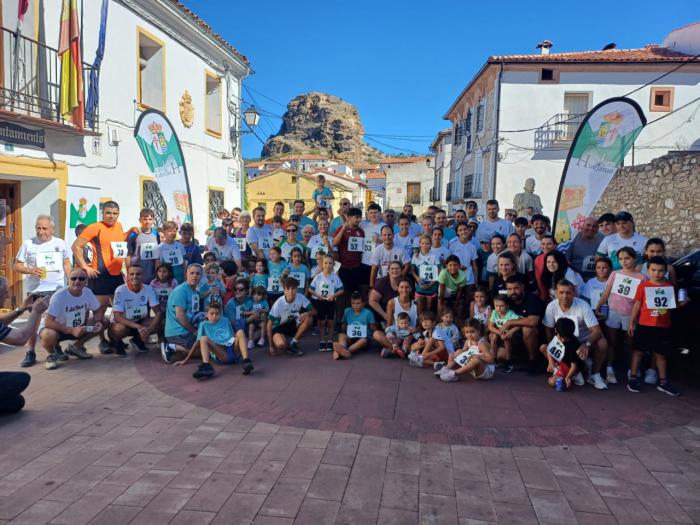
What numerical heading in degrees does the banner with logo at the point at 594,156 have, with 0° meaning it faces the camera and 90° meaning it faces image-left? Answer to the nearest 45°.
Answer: approximately 0°

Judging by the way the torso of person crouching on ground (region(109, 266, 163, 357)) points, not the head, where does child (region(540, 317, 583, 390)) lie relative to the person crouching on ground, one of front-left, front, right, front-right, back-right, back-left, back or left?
front-left

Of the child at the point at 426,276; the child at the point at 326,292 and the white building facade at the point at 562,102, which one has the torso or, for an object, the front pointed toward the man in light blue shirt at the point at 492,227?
the white building facade

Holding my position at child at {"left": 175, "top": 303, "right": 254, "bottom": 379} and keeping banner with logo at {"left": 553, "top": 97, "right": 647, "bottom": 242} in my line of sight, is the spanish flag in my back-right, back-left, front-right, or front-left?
back-left

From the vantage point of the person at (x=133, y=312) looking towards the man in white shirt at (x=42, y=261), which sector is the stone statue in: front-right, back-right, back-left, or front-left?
back-right

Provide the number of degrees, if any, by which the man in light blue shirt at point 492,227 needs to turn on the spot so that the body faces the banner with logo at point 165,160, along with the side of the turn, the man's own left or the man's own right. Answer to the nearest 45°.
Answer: approximately 90° to the man's own right
